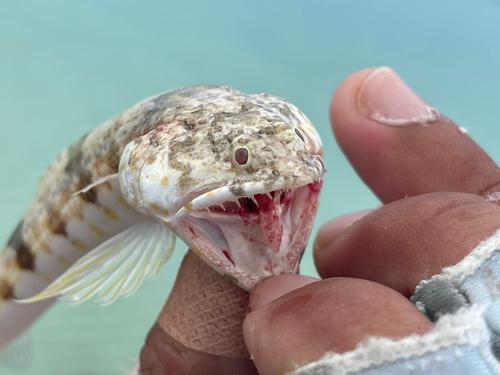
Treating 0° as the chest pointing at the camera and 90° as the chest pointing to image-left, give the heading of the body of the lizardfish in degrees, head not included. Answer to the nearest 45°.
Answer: approximately 315°
